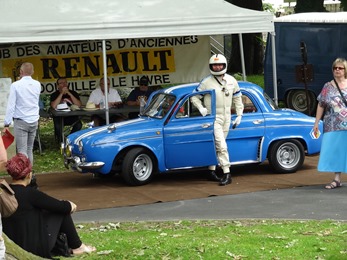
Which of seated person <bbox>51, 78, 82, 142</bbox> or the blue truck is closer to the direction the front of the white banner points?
the seated person

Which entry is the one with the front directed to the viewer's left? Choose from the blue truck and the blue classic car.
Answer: the blue classic car

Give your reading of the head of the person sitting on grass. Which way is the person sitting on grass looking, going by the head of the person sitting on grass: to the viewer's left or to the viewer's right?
to the viewer's right

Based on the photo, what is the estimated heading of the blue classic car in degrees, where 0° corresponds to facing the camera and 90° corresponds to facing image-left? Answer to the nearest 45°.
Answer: approximately 90°

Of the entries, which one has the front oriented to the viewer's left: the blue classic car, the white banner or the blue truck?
the blue classic car

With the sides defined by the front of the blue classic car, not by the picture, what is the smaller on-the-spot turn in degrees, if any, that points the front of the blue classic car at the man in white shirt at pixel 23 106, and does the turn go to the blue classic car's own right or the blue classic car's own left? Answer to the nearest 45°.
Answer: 0° — it already faces them

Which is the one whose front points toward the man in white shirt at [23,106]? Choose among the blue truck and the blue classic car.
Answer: the blue classic car

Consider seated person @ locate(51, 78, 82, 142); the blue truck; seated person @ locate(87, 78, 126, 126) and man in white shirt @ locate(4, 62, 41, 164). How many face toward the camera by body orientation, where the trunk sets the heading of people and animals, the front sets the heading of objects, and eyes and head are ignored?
2
